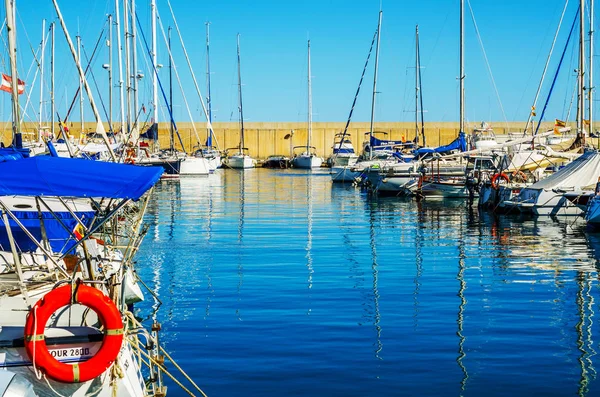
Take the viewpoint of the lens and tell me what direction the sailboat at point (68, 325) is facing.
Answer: facing away from the viewer and to the left of the viewer

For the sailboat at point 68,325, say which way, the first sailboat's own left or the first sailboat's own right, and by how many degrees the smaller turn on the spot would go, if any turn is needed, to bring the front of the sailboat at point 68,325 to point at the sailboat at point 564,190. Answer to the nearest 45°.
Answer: approximately 90° to the first sailboat's own right
